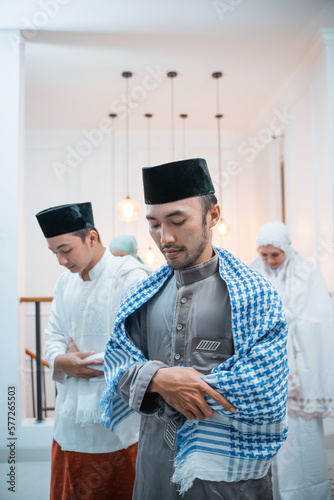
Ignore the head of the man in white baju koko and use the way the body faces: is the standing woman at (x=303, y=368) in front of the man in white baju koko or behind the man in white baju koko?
behind

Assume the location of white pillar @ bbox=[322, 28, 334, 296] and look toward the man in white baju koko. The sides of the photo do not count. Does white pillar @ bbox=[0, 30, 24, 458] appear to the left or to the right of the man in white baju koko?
right

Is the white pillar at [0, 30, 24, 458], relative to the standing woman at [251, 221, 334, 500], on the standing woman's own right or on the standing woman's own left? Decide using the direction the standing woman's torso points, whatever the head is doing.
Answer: on the standing woman's own right

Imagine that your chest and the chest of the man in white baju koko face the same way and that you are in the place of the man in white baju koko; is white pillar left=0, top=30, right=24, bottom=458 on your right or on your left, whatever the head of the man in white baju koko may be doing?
on your right

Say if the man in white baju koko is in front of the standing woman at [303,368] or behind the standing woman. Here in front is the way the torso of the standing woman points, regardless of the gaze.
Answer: in front

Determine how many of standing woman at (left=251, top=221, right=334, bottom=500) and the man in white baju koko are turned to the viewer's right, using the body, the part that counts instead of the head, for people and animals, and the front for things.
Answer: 0

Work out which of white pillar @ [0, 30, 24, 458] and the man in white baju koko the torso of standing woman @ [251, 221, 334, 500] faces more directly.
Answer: the man in white baju koko

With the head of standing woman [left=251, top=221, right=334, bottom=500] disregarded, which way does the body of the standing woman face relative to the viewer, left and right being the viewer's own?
facing the viewer and to the left of the viewer
